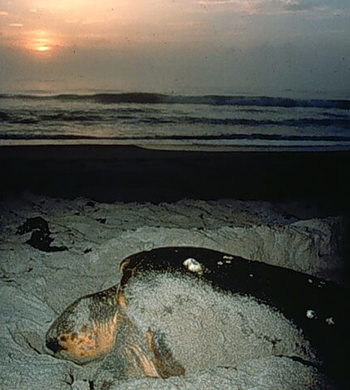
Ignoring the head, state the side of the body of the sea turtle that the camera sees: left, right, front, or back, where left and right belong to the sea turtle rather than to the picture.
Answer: left

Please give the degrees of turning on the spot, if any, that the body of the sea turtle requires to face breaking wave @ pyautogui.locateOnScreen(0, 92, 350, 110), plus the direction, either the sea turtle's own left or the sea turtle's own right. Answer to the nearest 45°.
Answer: approximately 90° to the sea turtle's own right
